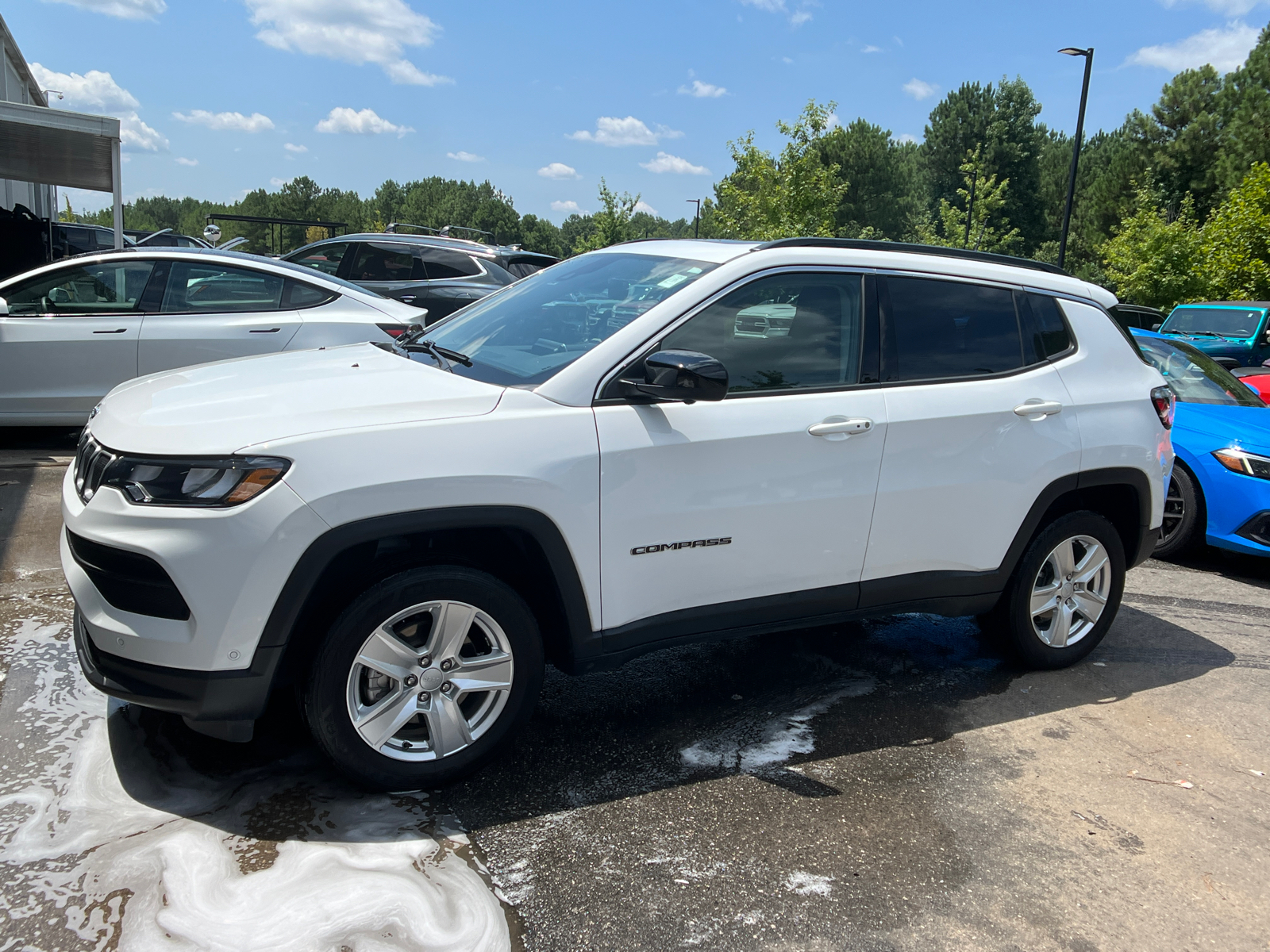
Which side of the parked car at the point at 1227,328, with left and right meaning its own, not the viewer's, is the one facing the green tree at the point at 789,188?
right

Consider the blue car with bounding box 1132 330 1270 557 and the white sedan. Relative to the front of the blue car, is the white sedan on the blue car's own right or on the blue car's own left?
on the blue car's own right

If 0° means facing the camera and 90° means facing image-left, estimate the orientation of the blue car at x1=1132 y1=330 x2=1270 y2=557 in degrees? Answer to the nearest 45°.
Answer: approximately 315°

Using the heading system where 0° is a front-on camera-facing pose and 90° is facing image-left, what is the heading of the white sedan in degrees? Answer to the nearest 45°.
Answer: approximately 90°

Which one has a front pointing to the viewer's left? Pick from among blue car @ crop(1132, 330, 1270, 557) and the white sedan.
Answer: the white sedan

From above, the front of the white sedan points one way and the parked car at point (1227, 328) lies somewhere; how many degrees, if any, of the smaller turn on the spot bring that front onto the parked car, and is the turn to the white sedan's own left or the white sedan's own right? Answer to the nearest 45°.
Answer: approximately 180°

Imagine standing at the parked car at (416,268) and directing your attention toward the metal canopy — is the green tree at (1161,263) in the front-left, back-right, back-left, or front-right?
back-right

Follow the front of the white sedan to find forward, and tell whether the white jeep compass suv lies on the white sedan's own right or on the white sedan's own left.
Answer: on the white sedan's own left

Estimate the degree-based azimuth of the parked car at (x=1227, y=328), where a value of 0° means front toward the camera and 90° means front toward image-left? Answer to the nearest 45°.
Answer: approximately 45°

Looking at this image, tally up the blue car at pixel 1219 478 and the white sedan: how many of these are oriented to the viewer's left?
1
